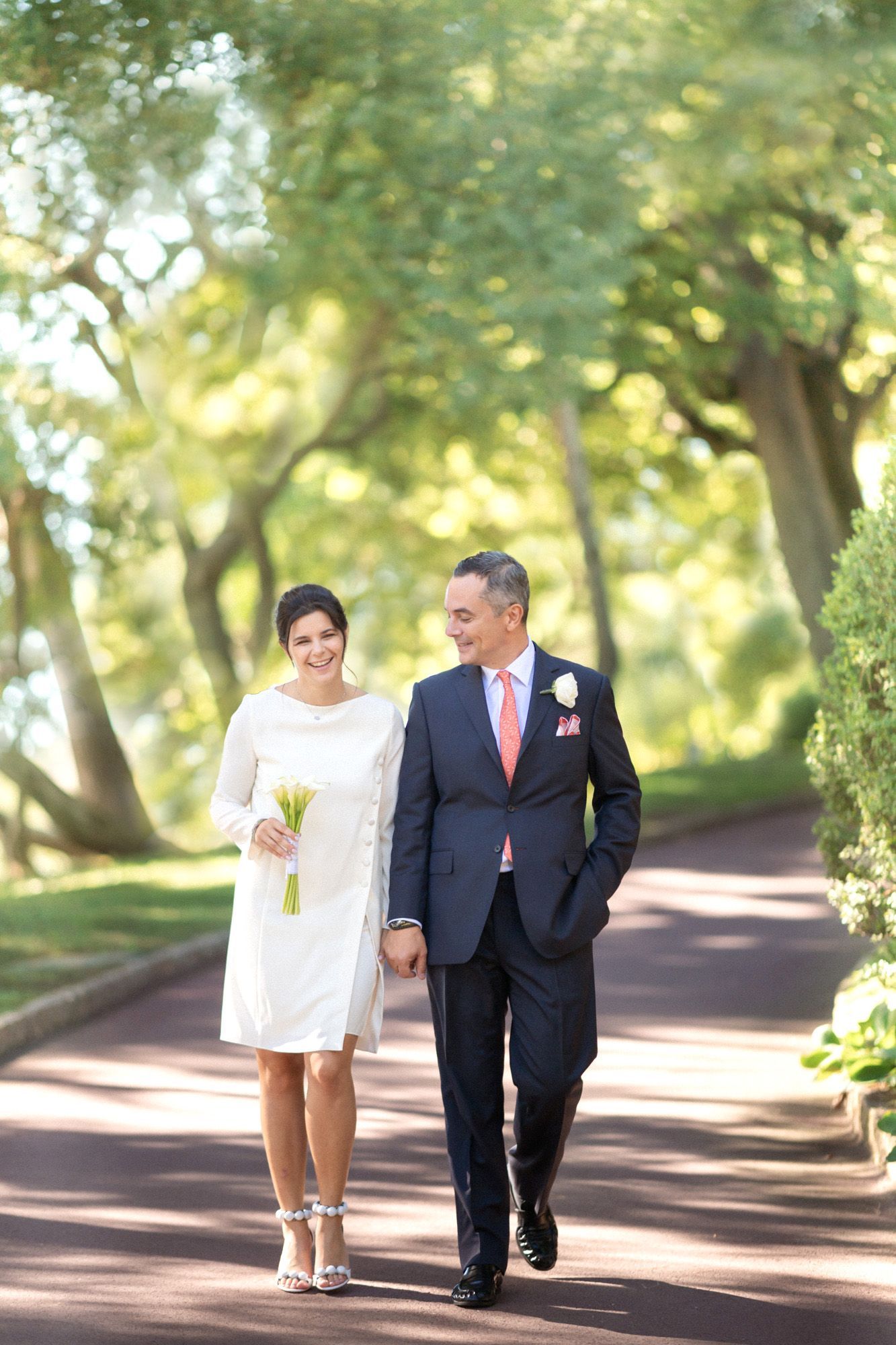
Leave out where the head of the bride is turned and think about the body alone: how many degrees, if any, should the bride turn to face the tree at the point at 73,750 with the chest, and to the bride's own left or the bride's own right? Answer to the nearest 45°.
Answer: approximately 180°

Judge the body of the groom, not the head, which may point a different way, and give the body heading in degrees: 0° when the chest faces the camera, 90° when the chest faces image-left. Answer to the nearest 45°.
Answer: approximately 0°
